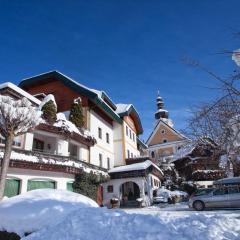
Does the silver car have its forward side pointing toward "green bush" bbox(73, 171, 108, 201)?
yes

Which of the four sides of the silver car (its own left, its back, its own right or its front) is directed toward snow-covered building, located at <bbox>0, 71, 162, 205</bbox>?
front

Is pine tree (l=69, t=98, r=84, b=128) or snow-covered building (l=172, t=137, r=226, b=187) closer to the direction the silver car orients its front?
the pine tree

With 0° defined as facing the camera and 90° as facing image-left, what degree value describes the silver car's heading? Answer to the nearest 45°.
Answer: approximately 90°

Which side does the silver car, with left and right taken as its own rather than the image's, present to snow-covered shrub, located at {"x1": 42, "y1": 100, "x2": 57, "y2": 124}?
front

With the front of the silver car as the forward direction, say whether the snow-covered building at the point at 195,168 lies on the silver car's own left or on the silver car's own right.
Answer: on the silver car's own right

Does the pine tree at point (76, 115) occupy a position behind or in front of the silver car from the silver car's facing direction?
in front

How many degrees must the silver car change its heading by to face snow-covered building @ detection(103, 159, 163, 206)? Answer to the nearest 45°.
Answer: approximately 45° to its right
